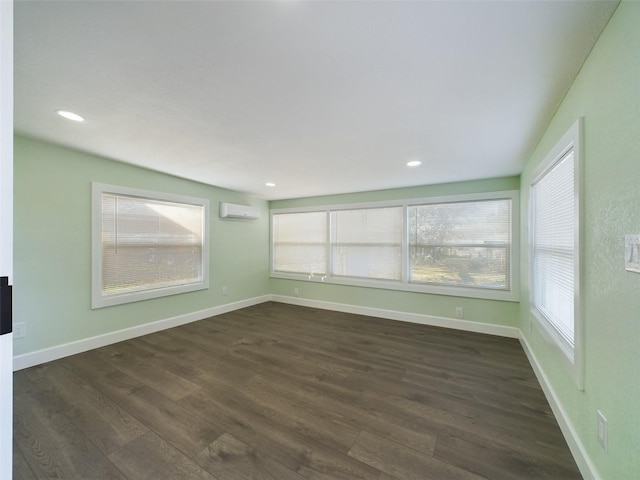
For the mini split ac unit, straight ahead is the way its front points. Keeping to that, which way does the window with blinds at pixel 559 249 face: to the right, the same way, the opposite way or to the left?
the opposite way

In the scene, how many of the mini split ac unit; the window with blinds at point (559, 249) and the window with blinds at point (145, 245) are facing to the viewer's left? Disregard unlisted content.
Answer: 1

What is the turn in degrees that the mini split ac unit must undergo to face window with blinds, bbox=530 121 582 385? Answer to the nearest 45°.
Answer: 0° — it already faces it

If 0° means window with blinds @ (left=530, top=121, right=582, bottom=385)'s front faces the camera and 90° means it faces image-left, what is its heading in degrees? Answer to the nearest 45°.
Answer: approximately 90°

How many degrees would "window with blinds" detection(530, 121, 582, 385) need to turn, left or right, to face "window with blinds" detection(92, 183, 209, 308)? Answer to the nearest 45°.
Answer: approximately 45° to its left

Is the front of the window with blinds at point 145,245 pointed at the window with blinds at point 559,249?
yes

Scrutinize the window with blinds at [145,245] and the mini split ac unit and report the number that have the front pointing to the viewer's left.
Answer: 0

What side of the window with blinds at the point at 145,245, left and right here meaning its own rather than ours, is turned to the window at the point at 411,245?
front

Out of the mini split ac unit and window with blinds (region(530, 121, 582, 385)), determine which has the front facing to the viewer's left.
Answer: the window with blinds

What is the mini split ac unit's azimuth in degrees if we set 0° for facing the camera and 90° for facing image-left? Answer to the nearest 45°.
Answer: approximately 315°

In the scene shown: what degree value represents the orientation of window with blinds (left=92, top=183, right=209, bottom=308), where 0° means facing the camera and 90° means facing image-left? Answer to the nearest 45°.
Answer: approximately 315°

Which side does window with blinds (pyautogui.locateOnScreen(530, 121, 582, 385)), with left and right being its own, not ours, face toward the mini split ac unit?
front
